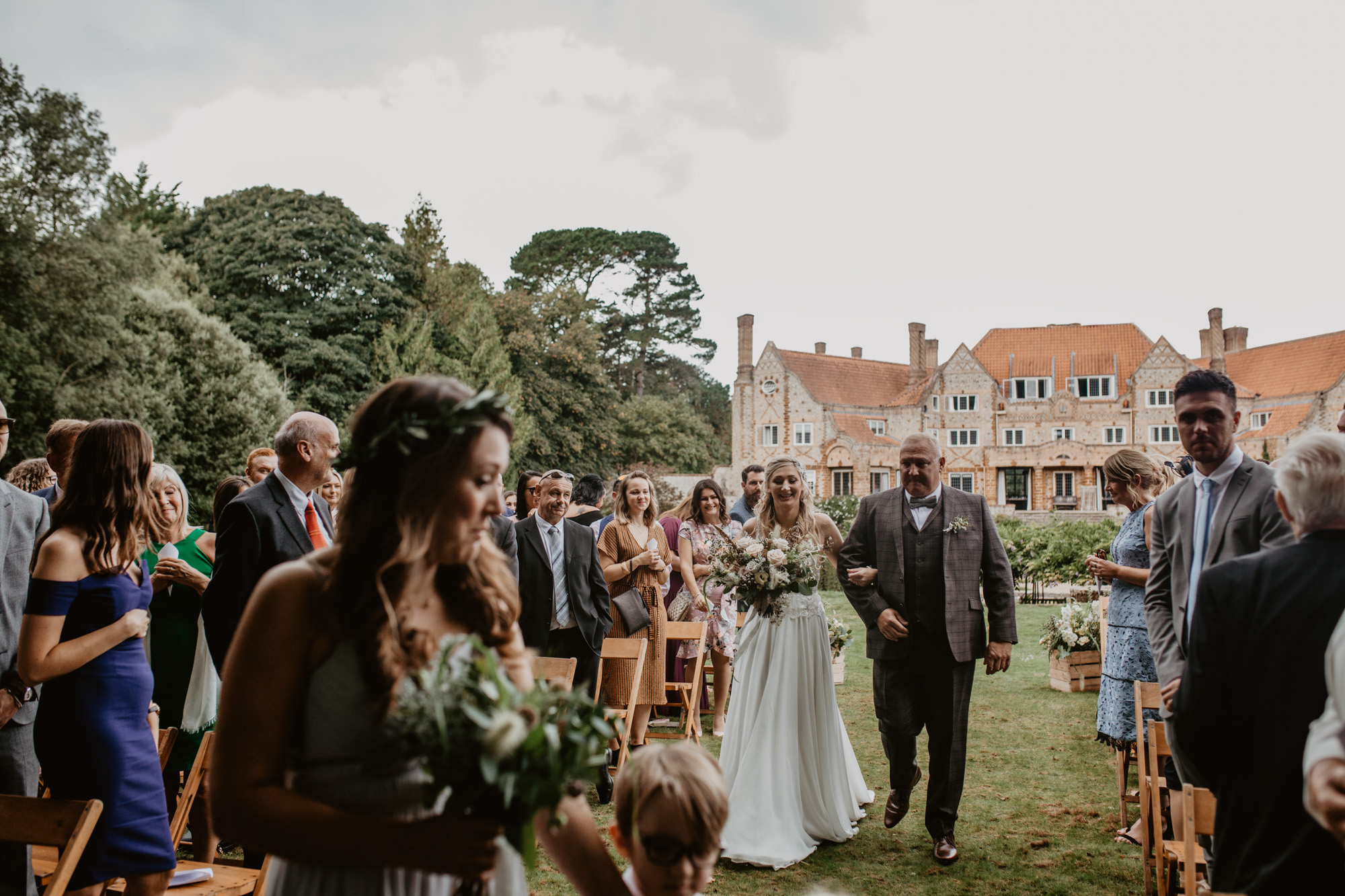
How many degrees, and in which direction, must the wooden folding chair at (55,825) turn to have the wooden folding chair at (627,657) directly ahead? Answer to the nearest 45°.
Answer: approximately 180°

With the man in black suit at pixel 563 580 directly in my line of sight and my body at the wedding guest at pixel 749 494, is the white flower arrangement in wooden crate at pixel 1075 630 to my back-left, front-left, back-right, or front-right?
back-left

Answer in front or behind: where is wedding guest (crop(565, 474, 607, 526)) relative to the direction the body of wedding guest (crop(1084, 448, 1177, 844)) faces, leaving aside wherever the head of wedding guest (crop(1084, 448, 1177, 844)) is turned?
in front

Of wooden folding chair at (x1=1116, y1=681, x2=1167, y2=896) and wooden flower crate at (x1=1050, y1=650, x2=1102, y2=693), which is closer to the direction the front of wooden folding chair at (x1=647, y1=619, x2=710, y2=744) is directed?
the wooden folding chair

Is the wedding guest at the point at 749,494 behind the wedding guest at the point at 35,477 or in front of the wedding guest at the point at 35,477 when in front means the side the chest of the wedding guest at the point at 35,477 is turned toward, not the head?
in front

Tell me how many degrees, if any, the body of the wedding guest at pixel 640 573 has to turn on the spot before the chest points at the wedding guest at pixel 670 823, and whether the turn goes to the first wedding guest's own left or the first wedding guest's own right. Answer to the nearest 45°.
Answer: approximately 45° to the first wedding guest's own right

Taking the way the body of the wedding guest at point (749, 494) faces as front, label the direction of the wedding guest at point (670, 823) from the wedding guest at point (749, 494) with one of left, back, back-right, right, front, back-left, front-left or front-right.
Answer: front-right

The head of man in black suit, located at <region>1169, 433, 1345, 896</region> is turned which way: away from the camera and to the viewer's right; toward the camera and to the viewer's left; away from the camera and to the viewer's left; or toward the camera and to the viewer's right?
away from the camera and to the viewer's left

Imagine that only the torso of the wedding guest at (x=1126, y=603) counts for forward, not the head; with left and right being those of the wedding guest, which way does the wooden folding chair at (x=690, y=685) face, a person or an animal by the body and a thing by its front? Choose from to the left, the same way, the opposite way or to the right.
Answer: to the left

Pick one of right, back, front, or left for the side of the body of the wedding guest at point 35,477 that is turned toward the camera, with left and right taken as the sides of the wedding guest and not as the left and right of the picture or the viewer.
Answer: right

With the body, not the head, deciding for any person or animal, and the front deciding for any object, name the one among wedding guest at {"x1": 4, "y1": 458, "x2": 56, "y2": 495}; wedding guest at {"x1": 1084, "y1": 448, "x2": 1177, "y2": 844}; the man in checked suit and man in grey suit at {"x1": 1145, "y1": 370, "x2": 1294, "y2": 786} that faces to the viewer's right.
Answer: wedding guest at {"x1": 4, "y1": 458, "x2": 56, "y2": 495}
